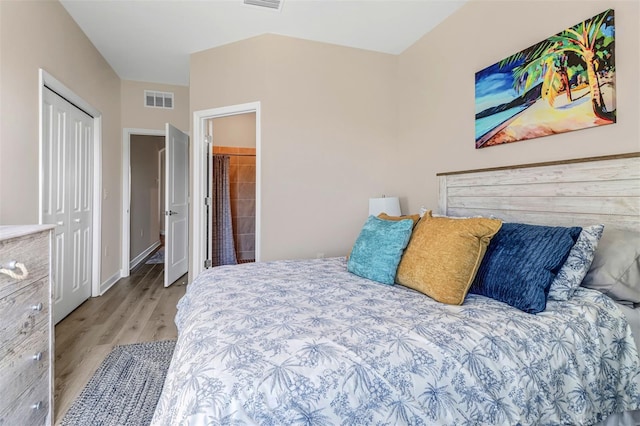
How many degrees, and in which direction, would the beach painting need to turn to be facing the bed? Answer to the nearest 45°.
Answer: approximately 45° to its left

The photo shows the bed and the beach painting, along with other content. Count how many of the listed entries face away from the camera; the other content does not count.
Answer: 0

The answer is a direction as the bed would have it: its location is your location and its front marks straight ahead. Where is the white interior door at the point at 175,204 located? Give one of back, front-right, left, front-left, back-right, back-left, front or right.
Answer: right

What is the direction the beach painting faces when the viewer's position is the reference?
facing the viewer and to the left of the viewer

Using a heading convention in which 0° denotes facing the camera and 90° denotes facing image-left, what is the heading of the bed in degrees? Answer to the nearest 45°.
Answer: approximately 45°

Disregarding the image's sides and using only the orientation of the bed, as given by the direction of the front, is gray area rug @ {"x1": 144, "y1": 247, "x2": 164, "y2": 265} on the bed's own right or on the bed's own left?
on the bed's own right
